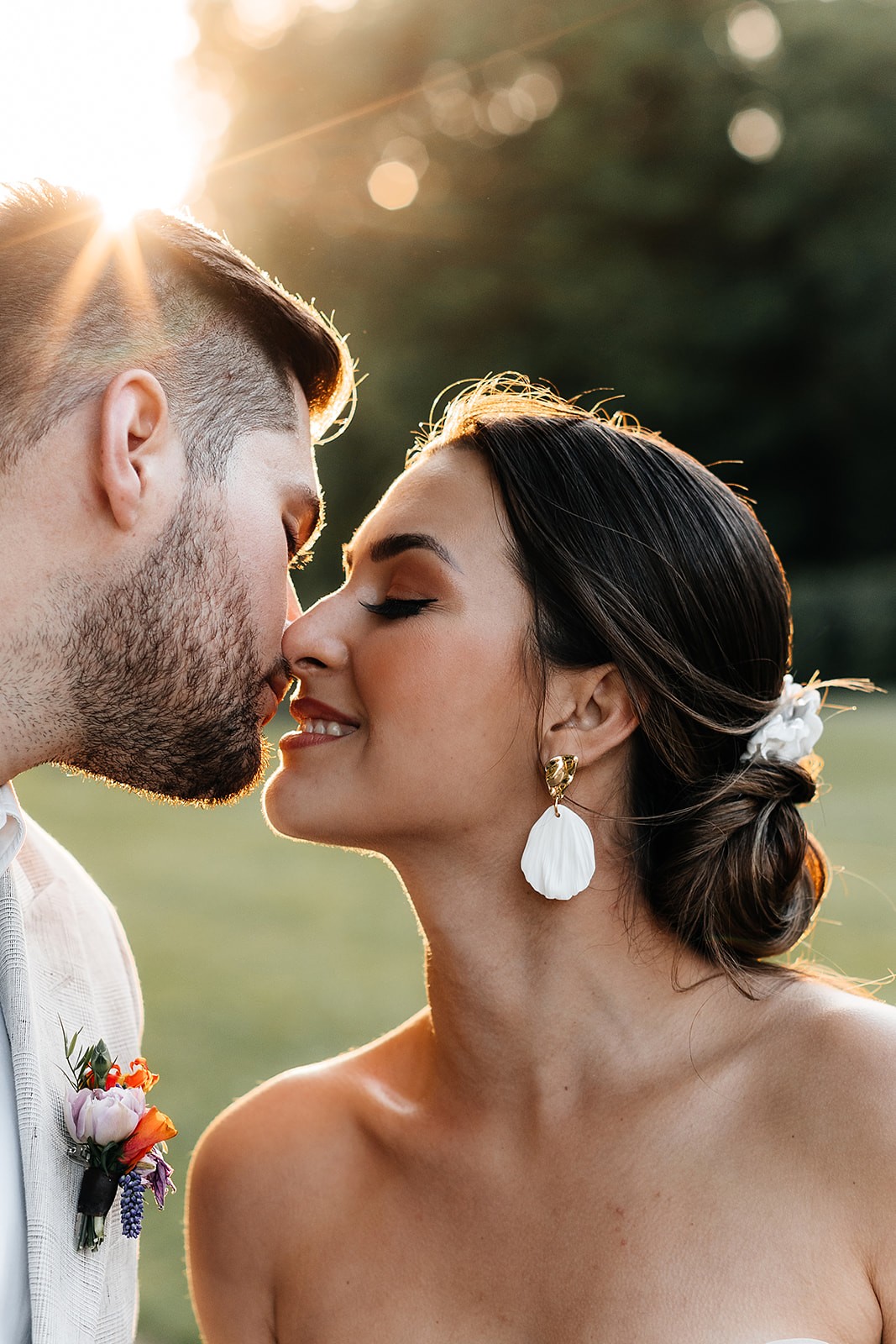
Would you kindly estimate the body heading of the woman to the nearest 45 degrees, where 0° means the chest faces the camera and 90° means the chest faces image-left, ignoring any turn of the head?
approximately 45°

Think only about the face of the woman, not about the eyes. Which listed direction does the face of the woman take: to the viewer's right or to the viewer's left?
to the viewer's left

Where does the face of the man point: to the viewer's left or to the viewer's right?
to the viewer's right

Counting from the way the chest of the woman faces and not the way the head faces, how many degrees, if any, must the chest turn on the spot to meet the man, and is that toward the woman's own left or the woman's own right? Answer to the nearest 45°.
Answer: approximately 45° to the woman's own right
